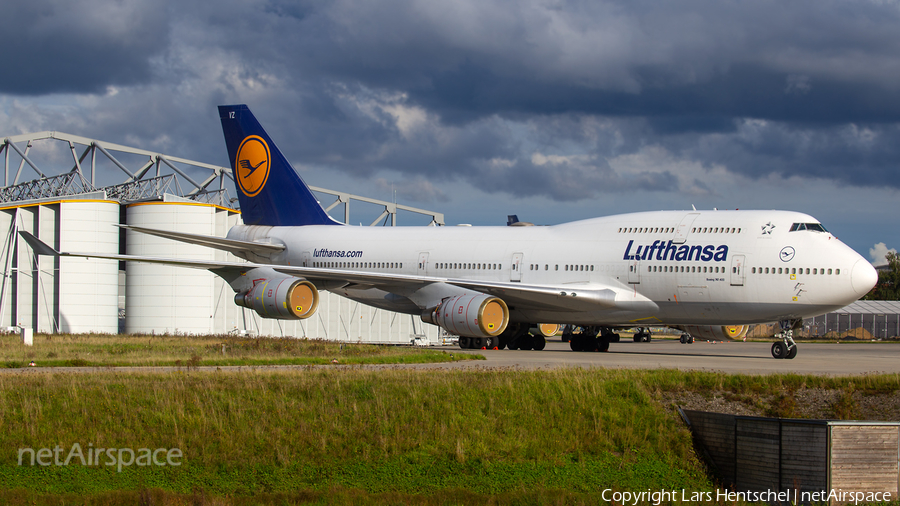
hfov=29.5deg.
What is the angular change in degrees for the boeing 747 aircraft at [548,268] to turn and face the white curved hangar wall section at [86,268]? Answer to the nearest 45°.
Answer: approximately 180°

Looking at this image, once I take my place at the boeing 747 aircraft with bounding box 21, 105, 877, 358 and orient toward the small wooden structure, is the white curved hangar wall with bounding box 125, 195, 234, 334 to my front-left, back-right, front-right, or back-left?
back-right

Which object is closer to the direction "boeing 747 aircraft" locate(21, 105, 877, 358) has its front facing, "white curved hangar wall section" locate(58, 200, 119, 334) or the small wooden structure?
the small wooden structure

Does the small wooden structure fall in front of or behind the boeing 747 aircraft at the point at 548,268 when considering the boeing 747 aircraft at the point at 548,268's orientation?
in front

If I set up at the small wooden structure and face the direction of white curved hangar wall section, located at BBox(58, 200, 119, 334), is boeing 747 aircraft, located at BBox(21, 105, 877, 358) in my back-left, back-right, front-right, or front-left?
front-right

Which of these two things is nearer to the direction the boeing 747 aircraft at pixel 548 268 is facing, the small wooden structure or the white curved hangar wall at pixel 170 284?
the small wooden structure

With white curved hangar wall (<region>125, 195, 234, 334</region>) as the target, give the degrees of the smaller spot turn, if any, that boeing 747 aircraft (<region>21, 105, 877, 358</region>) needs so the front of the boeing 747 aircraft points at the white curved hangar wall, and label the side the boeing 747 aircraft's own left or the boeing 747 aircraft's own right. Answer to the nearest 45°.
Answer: approximately 180°

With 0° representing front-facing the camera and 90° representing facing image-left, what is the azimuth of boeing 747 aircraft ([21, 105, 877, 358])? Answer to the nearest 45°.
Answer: approximately 315°

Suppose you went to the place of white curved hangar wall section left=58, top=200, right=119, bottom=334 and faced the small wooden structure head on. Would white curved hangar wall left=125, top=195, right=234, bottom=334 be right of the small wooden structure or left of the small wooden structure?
left
